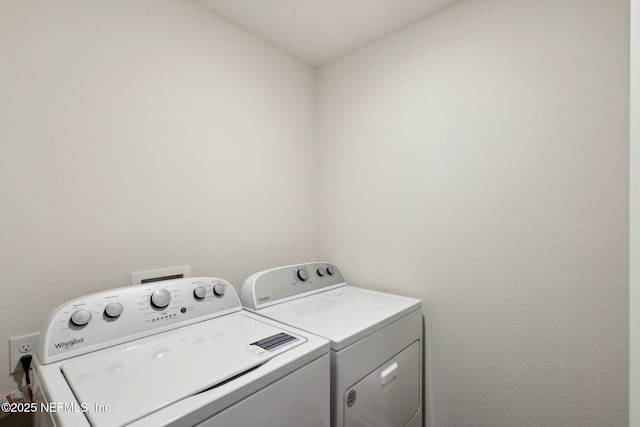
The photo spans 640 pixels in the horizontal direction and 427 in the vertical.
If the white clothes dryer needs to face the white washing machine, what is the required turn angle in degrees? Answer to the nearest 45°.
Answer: approximately 90° to its right

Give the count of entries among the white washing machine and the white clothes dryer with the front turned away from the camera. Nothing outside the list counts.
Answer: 0

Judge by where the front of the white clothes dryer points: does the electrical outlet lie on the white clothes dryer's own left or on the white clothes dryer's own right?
on the white clothes dryer's own right

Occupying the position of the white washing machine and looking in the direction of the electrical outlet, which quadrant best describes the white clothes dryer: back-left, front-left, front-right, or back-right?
back-right

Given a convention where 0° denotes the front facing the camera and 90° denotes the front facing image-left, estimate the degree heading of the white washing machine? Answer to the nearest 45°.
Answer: approximately 315°

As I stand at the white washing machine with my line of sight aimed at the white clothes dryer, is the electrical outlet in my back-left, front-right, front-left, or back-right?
back-left

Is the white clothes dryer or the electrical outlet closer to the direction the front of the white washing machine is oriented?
the white clothes dryer

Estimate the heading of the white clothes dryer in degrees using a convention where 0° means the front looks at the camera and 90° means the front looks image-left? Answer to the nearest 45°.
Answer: approximately 315°
